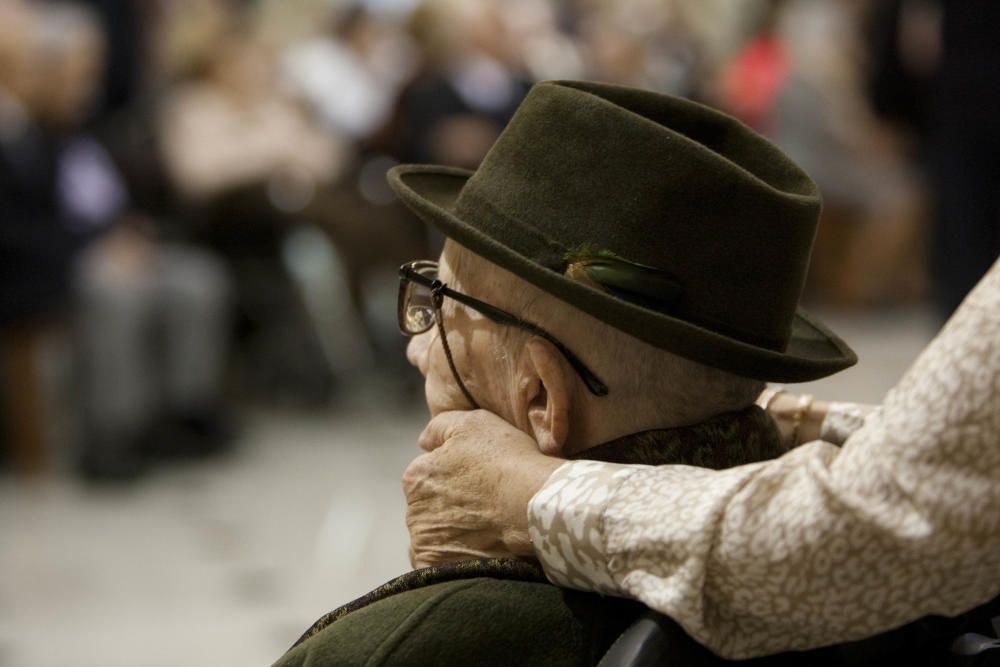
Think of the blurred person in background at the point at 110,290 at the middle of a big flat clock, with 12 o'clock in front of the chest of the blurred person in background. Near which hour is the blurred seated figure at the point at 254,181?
The blurred seated figure is roughly at 9 o'clock from the blurred person in background.

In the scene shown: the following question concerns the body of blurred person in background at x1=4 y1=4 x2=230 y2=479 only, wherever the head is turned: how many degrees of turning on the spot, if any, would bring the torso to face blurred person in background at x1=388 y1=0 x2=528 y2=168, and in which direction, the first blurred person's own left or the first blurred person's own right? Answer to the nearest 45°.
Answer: approximately 90° to the first blurred person's own left

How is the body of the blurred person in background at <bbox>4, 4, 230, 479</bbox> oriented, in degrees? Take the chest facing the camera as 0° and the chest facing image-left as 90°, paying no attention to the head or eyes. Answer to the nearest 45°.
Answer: approximately 315°
